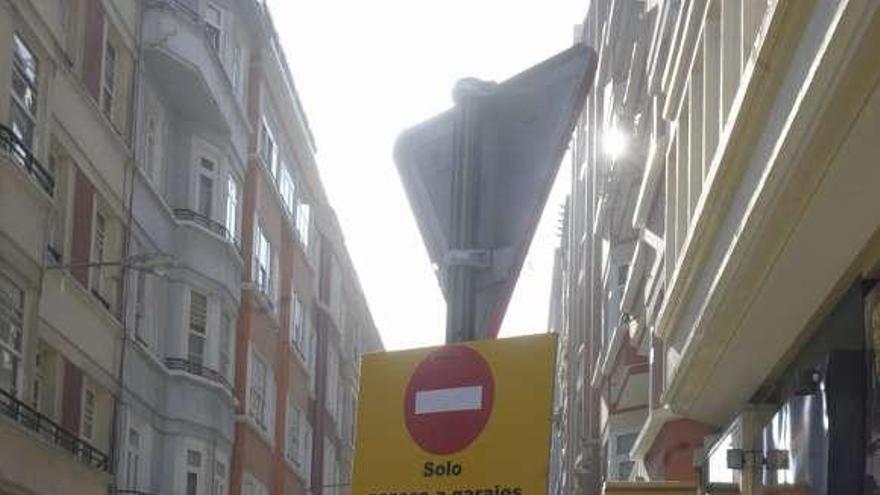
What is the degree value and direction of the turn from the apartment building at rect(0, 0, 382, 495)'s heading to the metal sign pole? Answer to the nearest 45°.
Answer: approximately 45° to its right

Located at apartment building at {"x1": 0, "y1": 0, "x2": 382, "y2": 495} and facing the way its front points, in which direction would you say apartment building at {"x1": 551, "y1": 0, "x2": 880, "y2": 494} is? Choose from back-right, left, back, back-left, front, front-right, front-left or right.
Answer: front-right

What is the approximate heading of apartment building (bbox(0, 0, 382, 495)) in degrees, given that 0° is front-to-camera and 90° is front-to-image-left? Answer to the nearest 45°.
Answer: approximately 315°

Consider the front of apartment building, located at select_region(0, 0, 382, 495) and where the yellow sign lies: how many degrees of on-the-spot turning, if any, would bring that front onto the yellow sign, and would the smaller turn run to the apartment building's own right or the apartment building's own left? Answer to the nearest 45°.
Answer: approximately 45° to the apartment building's own right
